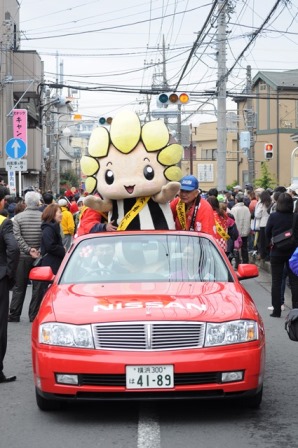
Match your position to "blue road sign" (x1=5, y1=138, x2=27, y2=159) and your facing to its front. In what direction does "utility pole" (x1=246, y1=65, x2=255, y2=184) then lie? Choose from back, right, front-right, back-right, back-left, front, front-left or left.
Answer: back-left

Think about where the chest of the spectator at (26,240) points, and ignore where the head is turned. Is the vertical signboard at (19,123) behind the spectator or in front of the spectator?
in front

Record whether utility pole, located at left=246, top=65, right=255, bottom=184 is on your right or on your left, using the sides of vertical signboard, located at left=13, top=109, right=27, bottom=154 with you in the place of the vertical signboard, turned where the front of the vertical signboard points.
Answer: on your left

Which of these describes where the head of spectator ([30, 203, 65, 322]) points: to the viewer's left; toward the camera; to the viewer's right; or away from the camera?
to the viewer's right

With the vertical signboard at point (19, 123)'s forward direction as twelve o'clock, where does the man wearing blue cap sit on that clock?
The man wearing blue cap is roughly at 12 o'clock from the vertical signboard.

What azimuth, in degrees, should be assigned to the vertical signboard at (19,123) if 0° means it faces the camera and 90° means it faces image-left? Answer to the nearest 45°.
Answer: approximately 0°

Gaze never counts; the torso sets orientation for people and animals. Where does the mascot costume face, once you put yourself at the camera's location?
facing the viewer

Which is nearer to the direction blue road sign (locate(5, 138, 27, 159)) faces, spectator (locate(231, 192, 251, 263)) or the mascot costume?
the mascot costume

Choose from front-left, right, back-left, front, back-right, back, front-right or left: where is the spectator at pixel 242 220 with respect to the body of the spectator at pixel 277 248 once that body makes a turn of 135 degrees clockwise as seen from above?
back-left

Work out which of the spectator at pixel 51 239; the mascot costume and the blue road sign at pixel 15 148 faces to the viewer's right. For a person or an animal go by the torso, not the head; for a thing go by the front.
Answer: the spectator

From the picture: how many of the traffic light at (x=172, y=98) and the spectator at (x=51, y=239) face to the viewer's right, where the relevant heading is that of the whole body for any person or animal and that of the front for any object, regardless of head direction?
1

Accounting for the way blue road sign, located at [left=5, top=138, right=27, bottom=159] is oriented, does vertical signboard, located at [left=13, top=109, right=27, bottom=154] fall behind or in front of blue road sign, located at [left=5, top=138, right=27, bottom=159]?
behind
